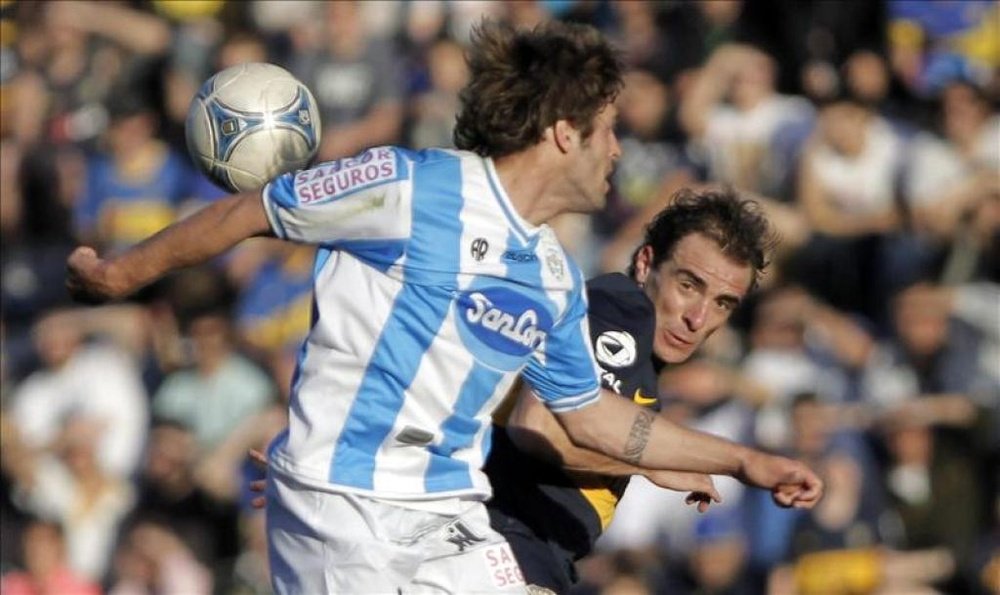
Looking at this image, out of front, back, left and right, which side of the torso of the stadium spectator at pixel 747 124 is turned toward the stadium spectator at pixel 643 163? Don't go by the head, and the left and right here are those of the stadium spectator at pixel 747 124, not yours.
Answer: right

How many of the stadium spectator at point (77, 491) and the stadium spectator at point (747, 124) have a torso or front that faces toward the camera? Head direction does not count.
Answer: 2

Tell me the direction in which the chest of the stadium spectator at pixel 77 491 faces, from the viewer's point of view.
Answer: toward the camera

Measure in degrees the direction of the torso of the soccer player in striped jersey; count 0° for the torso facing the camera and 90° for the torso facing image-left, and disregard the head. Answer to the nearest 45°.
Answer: approximately 315°

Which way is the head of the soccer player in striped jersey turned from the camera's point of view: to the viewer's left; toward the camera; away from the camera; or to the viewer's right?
to the viewer's right

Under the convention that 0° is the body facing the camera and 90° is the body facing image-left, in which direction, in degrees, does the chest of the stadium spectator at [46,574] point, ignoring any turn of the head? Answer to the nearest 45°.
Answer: approximately 0°

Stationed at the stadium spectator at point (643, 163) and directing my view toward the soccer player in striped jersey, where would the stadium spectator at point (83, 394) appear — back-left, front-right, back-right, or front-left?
front-right

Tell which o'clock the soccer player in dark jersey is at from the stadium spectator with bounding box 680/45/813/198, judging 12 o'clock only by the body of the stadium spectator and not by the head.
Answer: The soccer player in dark jersey is roughly at 12 o'clock from the stadium spectator.

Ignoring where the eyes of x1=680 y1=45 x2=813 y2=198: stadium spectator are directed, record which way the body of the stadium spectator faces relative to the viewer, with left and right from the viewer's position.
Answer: facing the viewer

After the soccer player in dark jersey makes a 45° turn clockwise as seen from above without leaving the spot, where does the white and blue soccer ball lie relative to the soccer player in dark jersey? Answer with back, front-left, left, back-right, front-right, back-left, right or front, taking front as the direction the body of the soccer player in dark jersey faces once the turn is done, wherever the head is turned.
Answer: right

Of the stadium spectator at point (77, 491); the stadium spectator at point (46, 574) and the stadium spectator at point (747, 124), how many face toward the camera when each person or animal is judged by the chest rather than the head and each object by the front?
3

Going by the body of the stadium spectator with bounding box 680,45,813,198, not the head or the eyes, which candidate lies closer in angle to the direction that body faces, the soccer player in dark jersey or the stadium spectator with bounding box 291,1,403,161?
the soccer player in dark jersey
